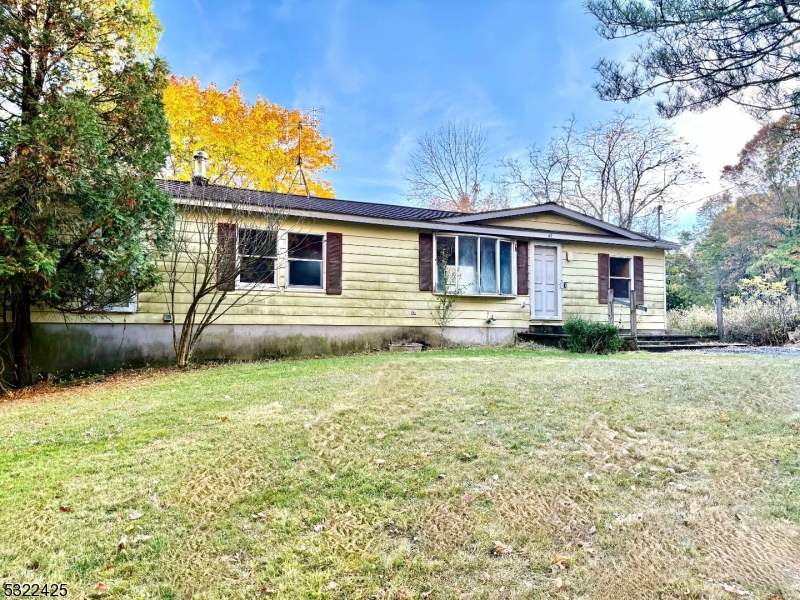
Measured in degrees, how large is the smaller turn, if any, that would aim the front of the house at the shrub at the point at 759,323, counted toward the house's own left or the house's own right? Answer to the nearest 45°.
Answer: approximately 45° to the house's own left

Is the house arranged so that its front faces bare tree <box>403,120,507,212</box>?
no

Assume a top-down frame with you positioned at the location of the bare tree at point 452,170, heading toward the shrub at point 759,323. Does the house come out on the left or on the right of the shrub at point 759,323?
right

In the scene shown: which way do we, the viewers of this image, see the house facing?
facing the viewer and to the right of the viewer

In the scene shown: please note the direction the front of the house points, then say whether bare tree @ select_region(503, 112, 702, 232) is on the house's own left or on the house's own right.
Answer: on the house's own left

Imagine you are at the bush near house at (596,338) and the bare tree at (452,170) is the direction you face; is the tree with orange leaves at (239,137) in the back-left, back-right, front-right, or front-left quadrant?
front-left

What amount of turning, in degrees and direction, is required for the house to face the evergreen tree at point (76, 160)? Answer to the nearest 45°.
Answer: approximately 90° to its right

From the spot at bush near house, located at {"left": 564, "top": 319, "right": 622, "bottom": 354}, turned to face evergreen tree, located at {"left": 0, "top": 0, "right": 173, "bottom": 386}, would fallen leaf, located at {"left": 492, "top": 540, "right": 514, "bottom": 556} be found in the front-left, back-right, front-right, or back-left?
front-left

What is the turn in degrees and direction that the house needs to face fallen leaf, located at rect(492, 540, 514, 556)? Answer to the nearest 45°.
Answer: approximately 45° to its right

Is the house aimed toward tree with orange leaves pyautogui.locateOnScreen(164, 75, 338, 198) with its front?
no

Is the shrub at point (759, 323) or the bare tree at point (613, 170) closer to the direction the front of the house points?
the shrub

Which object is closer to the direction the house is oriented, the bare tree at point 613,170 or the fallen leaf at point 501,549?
the fallen leaf

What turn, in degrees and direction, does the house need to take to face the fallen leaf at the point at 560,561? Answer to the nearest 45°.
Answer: approximately 45° to its right

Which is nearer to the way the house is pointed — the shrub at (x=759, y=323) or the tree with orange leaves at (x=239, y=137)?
the shrub

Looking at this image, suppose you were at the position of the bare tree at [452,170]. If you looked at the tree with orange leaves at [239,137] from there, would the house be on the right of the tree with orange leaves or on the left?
left

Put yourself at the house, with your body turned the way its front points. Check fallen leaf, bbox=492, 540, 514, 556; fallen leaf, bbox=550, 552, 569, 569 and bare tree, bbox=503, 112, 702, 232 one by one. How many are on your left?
1
